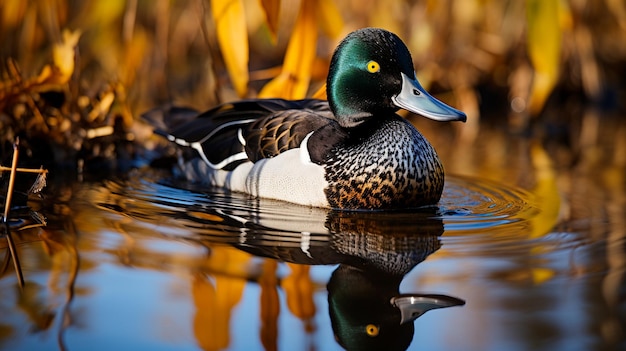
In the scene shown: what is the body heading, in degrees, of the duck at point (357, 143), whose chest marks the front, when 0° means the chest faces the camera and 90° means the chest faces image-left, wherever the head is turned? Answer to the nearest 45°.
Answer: approximately 315°

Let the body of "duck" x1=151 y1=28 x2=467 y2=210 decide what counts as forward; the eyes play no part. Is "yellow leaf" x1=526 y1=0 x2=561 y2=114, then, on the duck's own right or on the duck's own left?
on the duck's own left

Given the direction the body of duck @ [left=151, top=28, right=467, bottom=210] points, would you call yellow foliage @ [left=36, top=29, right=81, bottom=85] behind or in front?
behind
